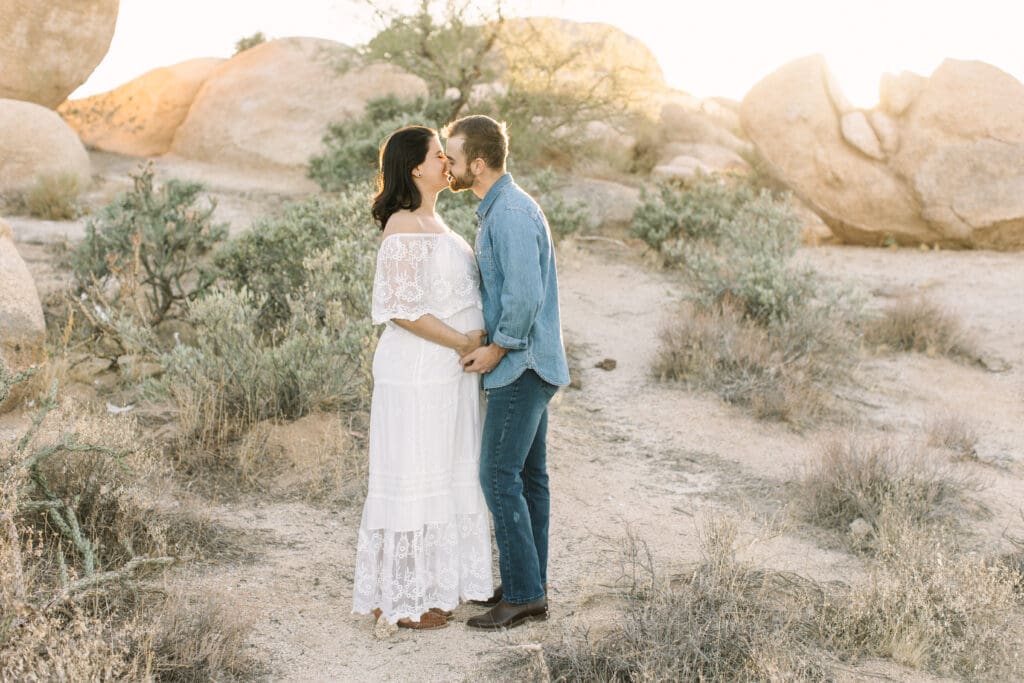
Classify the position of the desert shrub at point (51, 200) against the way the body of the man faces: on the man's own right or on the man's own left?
on the man's own right

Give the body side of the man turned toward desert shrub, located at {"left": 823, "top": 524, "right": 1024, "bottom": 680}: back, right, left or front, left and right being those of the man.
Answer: back

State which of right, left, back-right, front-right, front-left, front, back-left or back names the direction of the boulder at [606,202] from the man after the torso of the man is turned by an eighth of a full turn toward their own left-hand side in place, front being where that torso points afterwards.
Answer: back-right

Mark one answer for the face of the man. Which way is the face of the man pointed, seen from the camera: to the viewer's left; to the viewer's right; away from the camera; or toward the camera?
to the viewer's left

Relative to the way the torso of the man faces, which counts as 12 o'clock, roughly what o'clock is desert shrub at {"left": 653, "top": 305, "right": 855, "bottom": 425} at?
The desert shrub is roughly at 4 o'clock from the man.

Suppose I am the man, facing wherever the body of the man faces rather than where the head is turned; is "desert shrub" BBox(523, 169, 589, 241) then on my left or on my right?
on my right

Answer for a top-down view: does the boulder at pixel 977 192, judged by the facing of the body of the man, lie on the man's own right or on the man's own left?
on the man's own right

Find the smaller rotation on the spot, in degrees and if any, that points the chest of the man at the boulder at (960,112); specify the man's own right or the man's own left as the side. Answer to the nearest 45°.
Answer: approximately 135° to the man's own right

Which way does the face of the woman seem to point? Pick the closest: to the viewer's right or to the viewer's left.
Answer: to the viewer's right

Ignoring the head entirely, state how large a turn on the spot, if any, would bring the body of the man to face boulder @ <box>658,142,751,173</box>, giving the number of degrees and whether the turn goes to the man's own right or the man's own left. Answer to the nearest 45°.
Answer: approximately 90° to the man's own right

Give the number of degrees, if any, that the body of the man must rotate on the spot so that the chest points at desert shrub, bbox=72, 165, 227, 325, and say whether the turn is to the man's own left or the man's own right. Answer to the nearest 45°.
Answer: approximately 45° to the man's own right

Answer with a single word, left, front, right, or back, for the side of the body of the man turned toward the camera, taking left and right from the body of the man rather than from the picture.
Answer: left
